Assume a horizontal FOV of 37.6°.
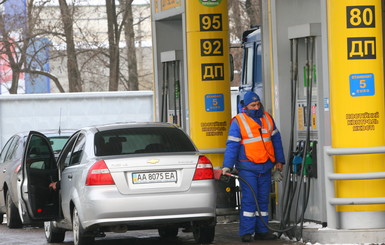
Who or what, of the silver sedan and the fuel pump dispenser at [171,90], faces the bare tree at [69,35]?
the silver sedan

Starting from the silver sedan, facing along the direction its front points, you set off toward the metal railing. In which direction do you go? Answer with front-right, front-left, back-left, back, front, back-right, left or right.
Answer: right

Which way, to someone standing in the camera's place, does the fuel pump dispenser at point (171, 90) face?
facing the viewer and to the left of the viewer

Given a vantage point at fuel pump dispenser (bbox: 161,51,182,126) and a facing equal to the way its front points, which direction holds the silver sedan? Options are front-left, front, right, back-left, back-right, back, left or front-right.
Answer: front-left

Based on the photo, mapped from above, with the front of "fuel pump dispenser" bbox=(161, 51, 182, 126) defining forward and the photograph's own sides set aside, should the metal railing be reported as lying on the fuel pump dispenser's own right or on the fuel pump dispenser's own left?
on the fuel pump dispenser's own left

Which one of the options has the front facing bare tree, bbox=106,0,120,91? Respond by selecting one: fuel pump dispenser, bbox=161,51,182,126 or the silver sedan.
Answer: the silver sedan

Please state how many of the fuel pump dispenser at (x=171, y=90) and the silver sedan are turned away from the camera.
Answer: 1

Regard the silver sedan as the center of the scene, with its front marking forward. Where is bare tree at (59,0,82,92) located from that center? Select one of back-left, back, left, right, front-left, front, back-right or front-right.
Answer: front

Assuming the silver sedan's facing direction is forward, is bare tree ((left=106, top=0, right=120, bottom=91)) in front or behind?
in front

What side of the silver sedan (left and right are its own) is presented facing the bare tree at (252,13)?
front

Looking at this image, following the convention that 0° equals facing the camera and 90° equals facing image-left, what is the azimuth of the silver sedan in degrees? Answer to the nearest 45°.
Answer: approximately 180°

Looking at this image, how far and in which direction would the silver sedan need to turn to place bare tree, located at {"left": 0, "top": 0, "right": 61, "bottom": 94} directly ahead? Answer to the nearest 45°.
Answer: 0° — it already faces it

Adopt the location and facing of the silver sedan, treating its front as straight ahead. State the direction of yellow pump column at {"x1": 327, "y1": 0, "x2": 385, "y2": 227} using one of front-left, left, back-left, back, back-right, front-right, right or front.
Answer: right

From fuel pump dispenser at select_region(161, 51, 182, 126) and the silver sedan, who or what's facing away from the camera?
the silver sedan
